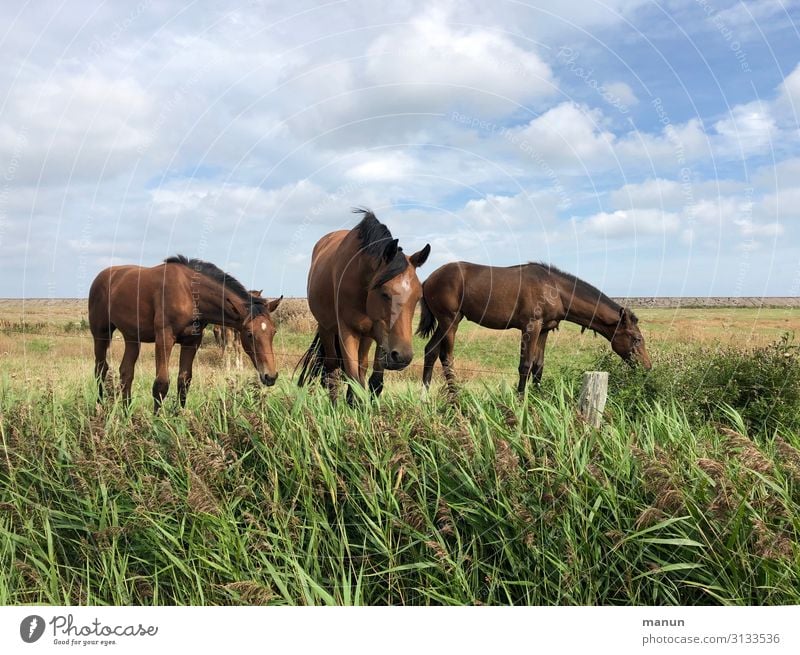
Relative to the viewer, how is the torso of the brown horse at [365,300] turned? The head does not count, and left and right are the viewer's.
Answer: facing the viewer and to the right of the viewer

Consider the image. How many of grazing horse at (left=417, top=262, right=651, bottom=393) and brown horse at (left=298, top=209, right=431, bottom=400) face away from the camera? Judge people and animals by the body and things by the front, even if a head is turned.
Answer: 0

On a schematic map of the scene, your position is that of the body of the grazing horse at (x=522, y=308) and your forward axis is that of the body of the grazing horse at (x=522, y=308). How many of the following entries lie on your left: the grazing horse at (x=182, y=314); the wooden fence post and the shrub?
0

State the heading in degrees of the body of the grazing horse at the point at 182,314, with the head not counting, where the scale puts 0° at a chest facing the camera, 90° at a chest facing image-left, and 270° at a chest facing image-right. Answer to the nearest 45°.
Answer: approximately 315°

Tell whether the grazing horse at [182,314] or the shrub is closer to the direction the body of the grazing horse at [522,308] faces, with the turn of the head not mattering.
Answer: the shrub

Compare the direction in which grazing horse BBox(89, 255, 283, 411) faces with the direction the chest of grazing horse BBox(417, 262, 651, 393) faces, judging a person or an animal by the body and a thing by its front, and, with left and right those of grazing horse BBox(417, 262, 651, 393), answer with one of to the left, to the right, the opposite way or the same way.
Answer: the same way

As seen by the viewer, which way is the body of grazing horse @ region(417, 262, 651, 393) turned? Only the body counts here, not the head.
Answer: to the viewer's right

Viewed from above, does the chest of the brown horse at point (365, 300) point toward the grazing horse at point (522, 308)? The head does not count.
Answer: no

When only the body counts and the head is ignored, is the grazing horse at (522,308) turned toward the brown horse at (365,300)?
no

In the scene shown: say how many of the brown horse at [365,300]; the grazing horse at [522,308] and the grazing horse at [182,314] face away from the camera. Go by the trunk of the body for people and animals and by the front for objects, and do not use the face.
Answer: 0

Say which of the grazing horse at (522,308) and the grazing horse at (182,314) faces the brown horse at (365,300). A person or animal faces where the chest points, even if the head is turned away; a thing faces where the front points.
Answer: the grazing horse at (182,314)
